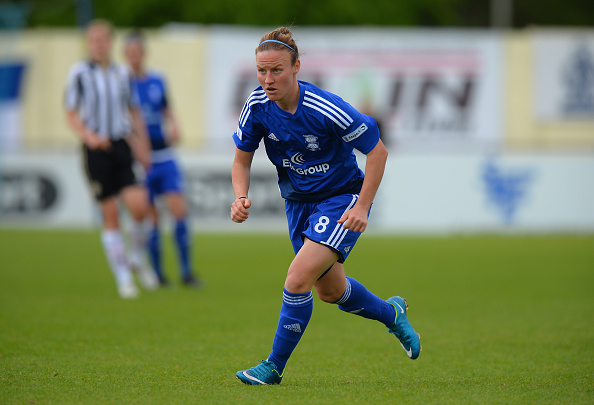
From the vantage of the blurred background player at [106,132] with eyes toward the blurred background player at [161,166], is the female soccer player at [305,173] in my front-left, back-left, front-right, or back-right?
back-right

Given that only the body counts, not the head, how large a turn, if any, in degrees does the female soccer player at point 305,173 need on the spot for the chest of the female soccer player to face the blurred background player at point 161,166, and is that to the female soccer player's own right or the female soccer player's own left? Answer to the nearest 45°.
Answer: approximately 135° to the female soccer player's own right

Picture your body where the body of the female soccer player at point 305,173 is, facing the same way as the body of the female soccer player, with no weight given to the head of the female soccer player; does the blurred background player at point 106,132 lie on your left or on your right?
on your right

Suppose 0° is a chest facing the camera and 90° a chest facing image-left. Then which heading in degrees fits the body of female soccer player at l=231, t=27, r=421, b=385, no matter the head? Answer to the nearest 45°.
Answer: approximately 45°
